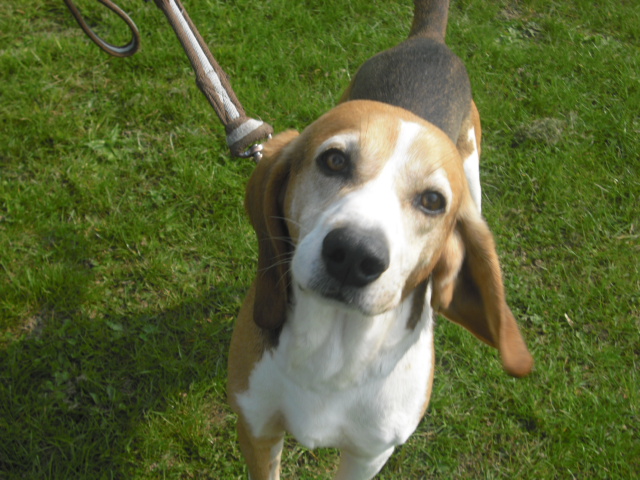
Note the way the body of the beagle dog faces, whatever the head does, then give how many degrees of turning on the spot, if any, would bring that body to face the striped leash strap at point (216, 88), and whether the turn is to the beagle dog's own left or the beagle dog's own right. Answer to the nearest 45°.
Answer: approximately 135° to the beagle dog's own right

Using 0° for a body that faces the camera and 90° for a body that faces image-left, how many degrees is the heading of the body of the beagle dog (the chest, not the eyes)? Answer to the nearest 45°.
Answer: approximately 0°
